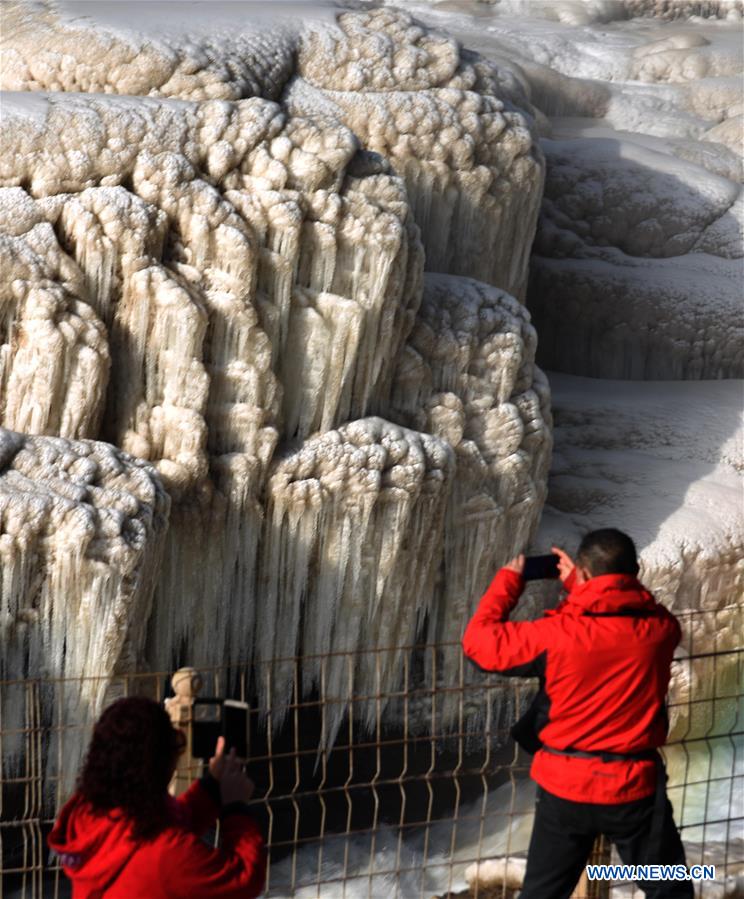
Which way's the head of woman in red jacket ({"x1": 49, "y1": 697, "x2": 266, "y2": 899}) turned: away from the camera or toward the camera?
away from the camera

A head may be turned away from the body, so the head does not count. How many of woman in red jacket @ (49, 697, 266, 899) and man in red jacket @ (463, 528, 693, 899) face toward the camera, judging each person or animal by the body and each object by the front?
0

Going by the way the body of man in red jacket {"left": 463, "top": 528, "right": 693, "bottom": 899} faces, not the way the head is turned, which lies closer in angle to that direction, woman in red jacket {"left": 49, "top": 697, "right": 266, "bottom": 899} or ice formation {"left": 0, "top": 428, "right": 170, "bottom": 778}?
the ice formation

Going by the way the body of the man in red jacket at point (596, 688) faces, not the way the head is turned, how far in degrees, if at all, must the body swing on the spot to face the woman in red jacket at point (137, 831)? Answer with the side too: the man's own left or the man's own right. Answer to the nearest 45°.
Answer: approximately 90° to the man's own left

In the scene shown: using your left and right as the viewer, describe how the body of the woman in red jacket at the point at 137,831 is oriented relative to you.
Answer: facing away from the viewer and to the right of the viewer

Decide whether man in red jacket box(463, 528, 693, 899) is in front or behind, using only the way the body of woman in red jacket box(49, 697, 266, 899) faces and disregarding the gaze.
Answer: in front

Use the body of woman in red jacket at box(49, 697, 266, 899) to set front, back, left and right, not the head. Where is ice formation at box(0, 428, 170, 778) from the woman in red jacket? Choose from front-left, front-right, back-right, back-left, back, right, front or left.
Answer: front-left

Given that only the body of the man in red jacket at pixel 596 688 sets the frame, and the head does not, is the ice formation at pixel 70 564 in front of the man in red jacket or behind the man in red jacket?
in front

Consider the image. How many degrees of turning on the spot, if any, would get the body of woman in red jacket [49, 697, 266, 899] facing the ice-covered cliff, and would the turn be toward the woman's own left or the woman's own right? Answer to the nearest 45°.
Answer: approximately 45° to the woman's own left

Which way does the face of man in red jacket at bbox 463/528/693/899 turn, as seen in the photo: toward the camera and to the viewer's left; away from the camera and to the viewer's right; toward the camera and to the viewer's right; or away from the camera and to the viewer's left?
away from the camera and to the viewer's left

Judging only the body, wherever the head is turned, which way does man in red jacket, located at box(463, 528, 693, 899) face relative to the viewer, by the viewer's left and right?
facing away from the viewer and to the left of the viewer
